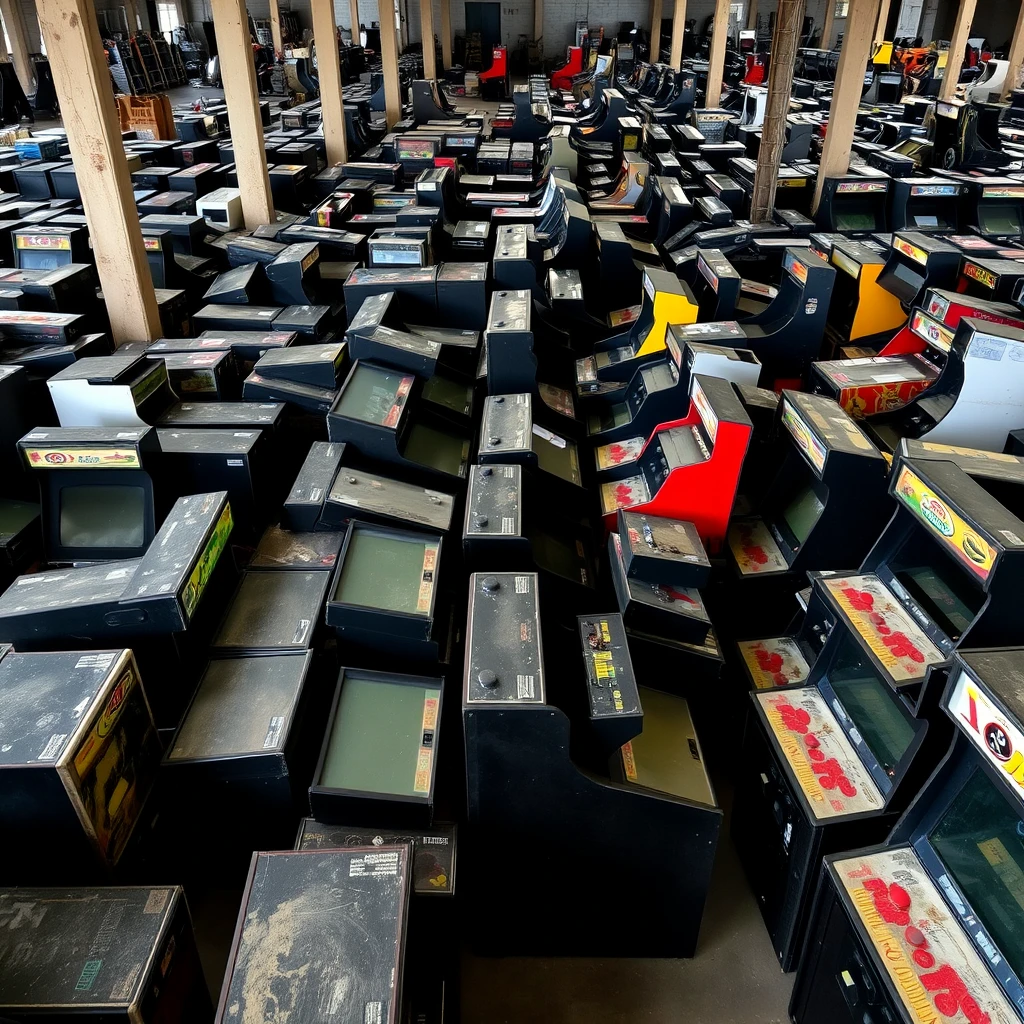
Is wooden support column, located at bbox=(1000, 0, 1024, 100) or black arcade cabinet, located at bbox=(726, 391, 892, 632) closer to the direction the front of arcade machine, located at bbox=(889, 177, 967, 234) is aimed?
the black arcade cabinet

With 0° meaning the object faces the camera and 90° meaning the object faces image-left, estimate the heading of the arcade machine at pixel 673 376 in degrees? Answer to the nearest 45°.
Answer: approximately 45°

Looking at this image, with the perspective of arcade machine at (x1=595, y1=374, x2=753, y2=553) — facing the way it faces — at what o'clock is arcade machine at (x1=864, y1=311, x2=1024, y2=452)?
arcade machine at (x1=864, y1=311, x2=1024, y2=452) is roughly at 5 o'clock from arcade machine at (x1=595, y1=374, x2=753, y2=553).

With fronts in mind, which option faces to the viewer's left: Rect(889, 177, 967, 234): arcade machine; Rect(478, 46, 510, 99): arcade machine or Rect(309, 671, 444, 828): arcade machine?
Rect(478, 46, 510, 99): arcade machine

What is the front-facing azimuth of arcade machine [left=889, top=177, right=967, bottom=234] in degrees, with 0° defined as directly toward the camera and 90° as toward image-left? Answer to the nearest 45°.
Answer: approximately 0°

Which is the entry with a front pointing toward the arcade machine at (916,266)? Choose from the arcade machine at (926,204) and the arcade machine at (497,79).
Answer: the arcade machine at (926,204)

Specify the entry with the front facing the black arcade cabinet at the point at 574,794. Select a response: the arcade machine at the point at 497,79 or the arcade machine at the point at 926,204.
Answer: the arcade machine at the point at 926,204
